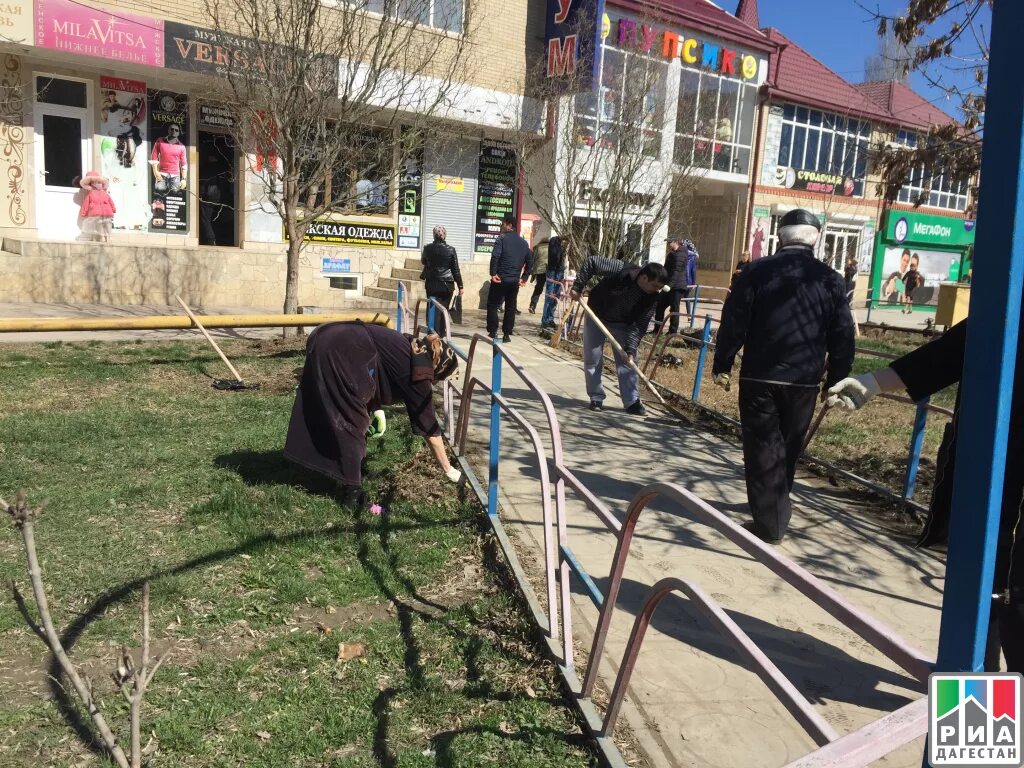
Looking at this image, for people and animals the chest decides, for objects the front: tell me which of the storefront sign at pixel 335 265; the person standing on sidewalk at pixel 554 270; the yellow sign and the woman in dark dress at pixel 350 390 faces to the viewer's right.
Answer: the woman in dark dress

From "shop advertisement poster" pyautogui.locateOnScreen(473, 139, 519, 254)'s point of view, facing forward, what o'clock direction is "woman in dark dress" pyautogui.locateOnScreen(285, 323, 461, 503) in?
The woman in dark dress is roughly at 12 o'clock from the shop advertisement poster.

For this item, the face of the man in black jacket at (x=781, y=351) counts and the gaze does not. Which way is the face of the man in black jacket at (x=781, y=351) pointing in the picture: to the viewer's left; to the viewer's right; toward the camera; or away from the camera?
away from the camera

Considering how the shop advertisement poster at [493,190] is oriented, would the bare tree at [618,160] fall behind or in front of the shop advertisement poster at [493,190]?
in front

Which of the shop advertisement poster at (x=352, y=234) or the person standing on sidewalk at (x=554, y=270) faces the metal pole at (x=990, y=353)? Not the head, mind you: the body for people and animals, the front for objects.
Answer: the shop advertisement poster

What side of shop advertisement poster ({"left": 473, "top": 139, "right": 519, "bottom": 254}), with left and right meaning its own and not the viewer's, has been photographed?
front

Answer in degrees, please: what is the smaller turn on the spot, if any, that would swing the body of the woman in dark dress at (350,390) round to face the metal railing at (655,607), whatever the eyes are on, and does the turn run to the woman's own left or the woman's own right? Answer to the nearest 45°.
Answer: approximately 90° to the woman's own right

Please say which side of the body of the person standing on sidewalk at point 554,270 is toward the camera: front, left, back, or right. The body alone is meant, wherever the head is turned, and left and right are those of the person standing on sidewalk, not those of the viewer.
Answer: back

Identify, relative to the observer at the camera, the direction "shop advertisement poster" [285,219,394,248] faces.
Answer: facing the viewer

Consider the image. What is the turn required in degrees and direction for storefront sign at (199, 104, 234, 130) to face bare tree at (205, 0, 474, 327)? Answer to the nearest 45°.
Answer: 0° — it already faces it

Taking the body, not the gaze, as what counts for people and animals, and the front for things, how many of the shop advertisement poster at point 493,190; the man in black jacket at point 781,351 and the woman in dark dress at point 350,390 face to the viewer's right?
1

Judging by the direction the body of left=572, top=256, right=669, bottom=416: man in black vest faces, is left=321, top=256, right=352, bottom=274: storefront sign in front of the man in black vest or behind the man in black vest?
behind

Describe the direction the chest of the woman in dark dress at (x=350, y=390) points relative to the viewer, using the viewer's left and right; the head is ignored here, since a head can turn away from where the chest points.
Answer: facing to the right of the viewer
